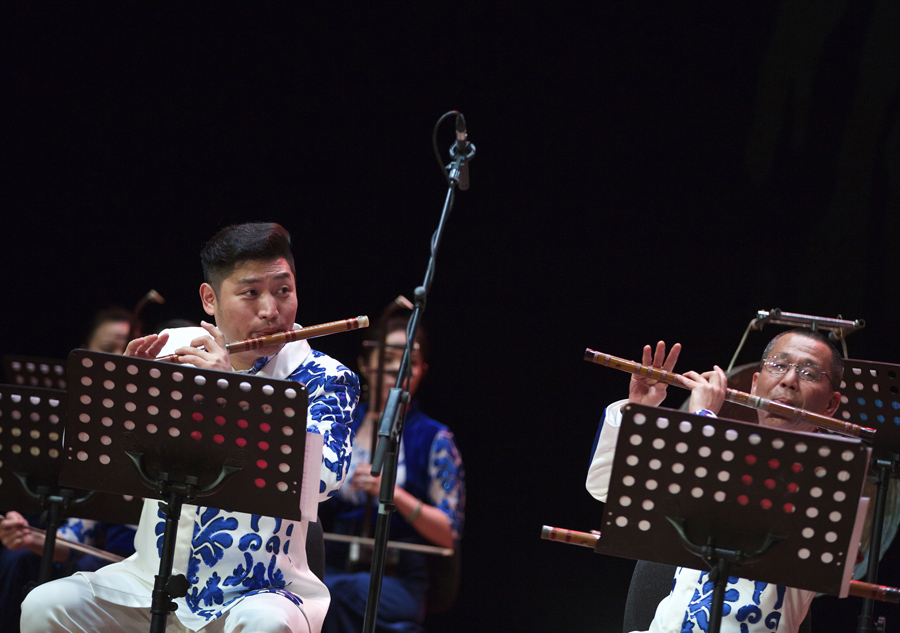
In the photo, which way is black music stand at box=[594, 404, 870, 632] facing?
away from the camera

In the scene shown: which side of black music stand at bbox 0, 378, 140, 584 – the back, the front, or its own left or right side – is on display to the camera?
back

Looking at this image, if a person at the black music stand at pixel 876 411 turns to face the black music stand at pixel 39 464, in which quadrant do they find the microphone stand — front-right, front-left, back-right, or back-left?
front-left

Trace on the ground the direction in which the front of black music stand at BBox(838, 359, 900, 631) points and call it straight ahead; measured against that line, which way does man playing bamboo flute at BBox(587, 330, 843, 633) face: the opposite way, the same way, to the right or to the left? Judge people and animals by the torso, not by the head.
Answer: the opposite way

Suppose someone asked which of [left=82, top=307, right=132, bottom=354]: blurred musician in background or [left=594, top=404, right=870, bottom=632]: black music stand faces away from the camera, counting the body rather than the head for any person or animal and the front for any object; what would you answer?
the black music stand

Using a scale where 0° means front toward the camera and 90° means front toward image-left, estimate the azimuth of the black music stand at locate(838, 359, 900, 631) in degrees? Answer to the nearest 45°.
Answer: approximately 180°

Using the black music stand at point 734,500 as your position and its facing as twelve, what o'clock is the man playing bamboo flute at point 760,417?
The man playing bamboo flute is roughly at 12 o'clock from the black music stand.

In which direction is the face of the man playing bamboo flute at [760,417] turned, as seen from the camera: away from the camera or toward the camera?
toward the camera

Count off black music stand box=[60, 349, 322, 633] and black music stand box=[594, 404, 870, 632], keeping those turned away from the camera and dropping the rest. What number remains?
2

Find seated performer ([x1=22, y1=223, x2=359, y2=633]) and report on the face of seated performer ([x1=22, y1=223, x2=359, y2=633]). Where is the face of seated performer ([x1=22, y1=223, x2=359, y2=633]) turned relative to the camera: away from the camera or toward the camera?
toward the camera

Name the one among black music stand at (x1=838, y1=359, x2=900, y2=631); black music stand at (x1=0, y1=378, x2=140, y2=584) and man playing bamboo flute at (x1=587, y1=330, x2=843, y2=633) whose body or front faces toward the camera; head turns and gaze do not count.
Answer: the man playing bamboo flute

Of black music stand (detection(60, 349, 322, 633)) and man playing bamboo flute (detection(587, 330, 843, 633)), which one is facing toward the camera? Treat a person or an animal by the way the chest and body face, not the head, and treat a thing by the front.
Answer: the man playing bamboo flute

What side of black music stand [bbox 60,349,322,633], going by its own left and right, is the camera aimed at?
back

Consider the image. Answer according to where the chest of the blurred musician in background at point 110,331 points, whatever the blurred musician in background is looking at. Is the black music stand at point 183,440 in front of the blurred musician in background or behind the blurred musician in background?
in front

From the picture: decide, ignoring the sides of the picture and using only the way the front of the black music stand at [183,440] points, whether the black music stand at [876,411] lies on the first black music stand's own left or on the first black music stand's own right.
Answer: on the first black music stand's own right

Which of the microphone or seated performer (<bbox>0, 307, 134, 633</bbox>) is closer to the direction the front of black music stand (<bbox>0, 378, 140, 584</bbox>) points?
the seated performer

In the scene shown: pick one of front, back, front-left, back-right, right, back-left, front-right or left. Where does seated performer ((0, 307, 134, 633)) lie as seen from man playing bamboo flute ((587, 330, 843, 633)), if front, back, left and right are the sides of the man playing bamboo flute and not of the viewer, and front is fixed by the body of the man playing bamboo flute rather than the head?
right
